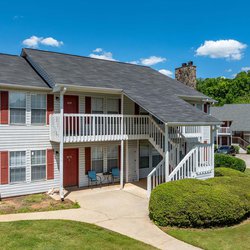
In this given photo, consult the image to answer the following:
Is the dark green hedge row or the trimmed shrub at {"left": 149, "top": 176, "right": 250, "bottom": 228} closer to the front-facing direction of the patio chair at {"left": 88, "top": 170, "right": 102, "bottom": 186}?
the trimmed shrub

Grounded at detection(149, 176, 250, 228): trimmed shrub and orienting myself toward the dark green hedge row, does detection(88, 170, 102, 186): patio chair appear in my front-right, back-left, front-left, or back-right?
front-left

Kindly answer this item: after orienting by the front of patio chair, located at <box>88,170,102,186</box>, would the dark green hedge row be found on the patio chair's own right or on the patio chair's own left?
on the patio chair's own left

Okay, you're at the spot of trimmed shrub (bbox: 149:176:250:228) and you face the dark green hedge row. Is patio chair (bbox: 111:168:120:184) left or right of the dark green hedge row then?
left

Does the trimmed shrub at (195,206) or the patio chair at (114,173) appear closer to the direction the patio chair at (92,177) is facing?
the trimmed shrub

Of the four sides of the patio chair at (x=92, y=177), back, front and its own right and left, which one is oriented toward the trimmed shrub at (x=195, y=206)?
front

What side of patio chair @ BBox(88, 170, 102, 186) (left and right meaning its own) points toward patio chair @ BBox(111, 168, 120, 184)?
left

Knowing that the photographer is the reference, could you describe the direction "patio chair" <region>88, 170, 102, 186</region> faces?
facing the viewer and to the right of the viewer
